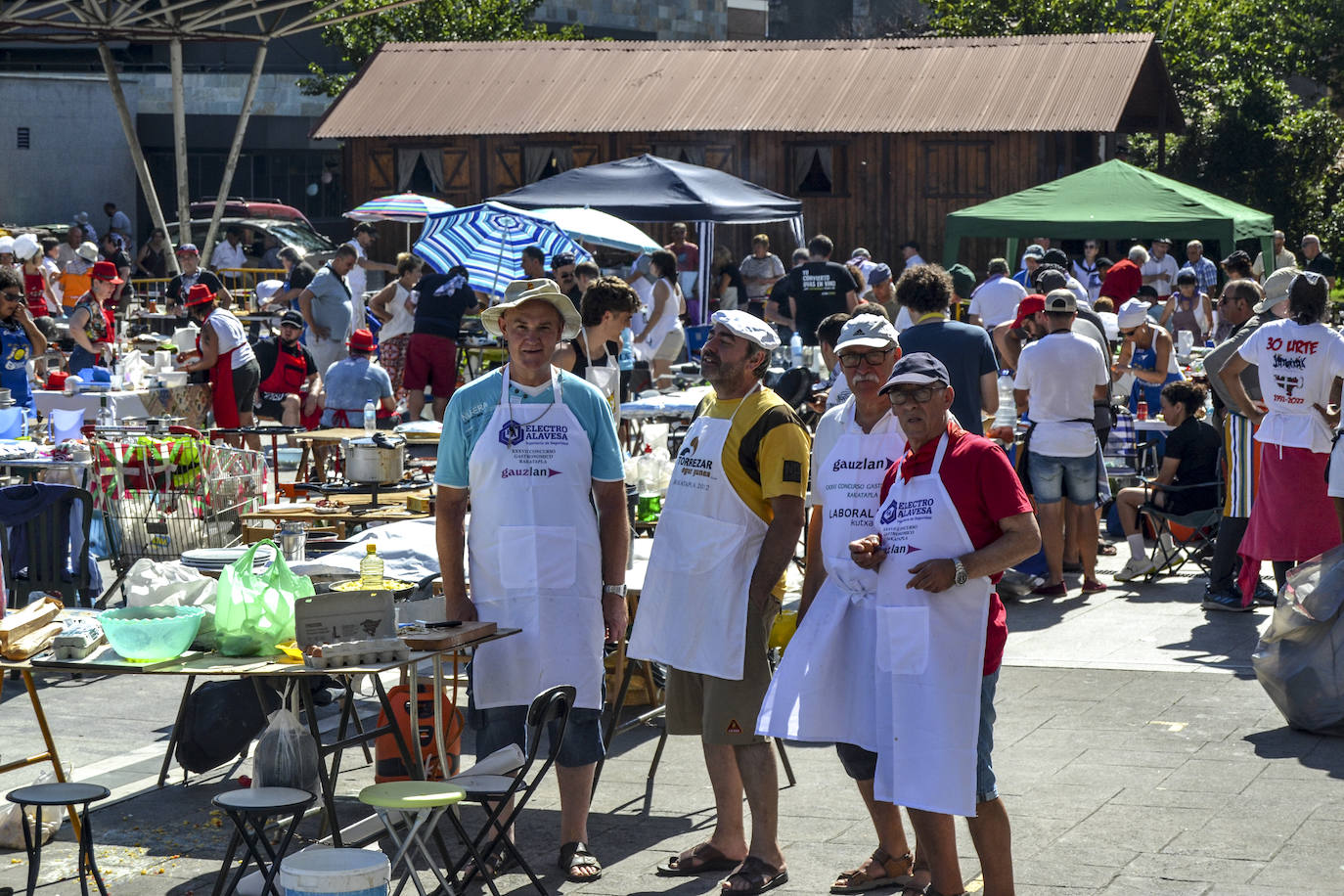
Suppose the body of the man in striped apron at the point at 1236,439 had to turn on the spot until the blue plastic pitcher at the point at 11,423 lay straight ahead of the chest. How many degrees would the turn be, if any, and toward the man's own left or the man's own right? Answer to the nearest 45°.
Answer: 0° — they already face it

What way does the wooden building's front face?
toward the camera

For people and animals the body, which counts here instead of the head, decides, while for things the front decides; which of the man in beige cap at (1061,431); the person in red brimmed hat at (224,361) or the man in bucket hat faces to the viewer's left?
the person in red brimmed hat

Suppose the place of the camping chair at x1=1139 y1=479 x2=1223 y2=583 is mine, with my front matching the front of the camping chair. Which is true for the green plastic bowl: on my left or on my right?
on my left

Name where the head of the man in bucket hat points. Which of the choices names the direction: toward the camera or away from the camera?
toward the camera

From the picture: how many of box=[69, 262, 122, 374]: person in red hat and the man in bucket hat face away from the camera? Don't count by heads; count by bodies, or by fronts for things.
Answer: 0

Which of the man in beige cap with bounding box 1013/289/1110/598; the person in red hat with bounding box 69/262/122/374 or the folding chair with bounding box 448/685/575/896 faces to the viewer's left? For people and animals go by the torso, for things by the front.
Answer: the folding chair

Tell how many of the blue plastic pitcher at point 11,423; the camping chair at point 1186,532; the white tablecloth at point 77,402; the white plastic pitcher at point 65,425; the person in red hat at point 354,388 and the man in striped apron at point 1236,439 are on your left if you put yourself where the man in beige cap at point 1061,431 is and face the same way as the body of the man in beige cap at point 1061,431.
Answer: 4

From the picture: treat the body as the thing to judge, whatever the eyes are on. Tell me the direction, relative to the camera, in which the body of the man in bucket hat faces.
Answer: toward the camera

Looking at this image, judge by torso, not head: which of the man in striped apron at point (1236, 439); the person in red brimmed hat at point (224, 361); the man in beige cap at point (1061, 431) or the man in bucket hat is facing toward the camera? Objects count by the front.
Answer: the man in bucket hat

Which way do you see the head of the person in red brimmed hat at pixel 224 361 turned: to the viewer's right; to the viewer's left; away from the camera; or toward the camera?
to the viewer's left

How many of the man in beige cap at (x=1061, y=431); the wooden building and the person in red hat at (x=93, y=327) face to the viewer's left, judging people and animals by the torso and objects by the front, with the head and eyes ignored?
0

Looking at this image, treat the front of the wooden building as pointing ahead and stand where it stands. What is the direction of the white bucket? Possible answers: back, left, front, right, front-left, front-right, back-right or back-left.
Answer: front

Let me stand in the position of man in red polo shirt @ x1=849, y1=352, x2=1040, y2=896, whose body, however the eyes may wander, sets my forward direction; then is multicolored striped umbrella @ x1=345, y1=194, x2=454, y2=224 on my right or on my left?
on my right

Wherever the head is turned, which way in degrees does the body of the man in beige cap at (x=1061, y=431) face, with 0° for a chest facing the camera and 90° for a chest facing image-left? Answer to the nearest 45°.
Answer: approximately 180°

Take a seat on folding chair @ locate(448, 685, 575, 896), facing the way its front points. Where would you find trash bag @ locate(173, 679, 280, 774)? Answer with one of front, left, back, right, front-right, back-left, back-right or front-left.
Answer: front-right

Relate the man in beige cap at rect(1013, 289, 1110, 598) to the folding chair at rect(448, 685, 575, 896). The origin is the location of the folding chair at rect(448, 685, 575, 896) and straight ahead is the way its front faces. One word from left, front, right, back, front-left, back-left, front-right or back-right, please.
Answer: back-right

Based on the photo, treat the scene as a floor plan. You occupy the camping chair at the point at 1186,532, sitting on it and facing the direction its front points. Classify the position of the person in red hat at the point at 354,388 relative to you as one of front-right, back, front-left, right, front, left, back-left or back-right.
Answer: front
